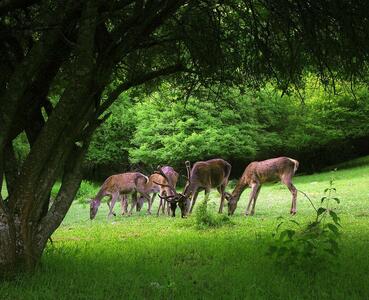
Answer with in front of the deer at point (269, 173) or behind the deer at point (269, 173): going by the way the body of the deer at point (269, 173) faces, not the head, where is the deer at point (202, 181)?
in front

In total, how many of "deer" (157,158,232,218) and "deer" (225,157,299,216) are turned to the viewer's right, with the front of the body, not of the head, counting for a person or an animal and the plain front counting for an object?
0

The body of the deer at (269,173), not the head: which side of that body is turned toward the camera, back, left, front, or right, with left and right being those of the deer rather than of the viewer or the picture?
left

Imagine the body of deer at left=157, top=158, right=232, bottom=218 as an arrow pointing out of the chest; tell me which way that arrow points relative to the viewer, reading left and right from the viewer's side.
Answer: facing the viewer and to the left of the viewer

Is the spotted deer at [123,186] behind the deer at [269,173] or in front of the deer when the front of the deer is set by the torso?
in front

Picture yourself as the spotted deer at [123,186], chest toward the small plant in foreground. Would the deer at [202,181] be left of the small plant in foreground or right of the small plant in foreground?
left
